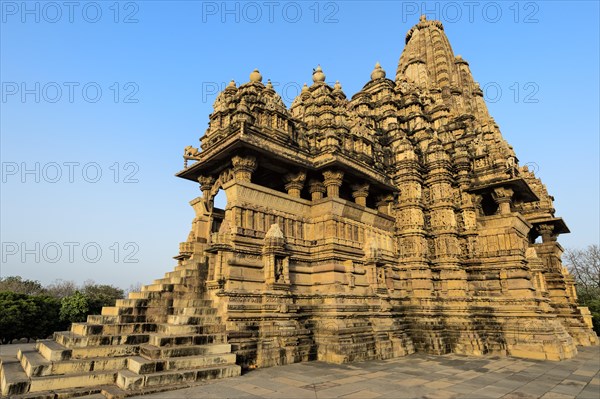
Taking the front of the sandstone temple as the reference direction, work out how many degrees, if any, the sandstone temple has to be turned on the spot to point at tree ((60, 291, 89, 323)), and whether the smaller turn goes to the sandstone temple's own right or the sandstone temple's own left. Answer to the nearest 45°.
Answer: approximately 90° to the sandstone temple's own right

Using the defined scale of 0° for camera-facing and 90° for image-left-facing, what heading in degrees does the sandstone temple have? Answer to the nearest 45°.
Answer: approximately 45°
